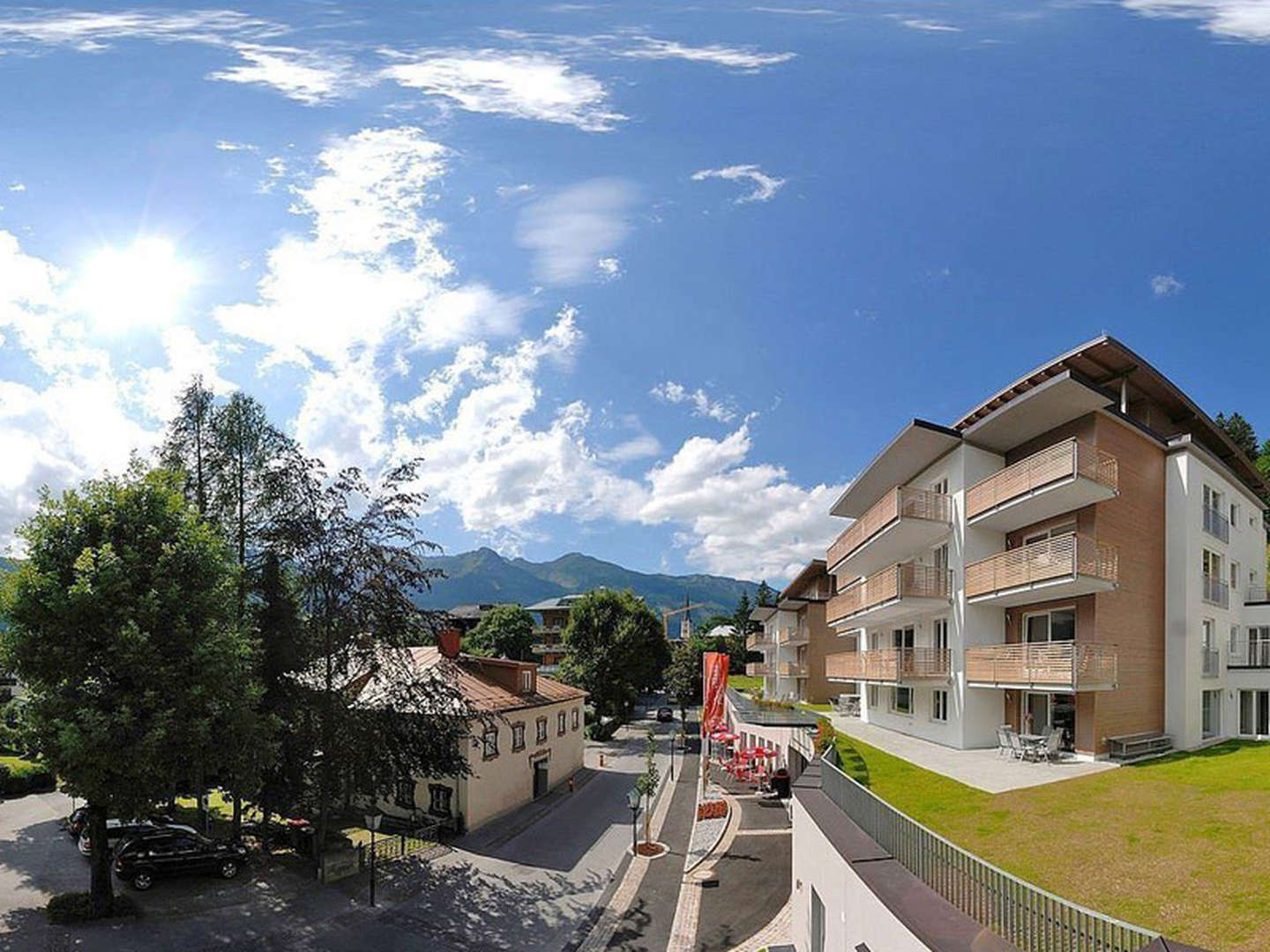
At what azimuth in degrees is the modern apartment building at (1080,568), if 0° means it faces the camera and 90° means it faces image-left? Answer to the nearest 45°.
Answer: approximately 45°

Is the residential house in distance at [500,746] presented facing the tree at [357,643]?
no

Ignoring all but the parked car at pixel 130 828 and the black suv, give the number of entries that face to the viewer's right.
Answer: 2

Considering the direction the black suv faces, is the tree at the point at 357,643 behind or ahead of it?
ahead

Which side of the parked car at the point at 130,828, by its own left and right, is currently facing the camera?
right

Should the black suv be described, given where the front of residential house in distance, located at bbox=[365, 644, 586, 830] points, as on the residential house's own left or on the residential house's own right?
on the residential house's own right

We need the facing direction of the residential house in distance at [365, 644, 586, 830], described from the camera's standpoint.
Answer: facing the viewer and to the right of the viewer

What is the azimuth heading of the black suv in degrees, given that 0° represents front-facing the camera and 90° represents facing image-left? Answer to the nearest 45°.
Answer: approximately 270°

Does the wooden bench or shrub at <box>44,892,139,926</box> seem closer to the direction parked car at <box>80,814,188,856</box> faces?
the wooden bench

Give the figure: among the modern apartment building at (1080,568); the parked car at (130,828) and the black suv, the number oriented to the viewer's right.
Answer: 2
